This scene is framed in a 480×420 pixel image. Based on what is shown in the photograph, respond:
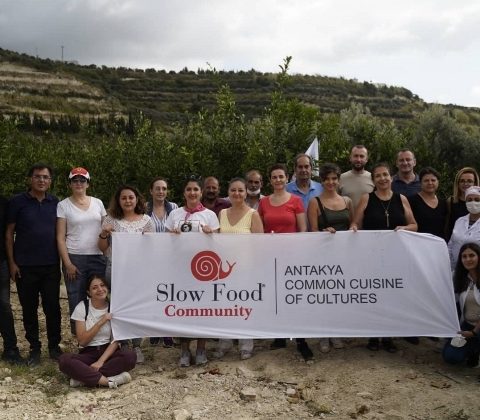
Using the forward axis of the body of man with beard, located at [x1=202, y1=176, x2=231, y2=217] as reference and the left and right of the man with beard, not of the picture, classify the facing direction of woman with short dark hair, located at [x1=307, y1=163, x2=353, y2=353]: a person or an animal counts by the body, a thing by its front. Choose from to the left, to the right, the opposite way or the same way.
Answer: the same way

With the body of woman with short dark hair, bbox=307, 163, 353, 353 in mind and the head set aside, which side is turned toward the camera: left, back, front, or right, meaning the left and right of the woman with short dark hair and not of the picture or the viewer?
front

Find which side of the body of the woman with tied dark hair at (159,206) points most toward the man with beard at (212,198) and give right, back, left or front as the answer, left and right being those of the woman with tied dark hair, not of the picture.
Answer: left

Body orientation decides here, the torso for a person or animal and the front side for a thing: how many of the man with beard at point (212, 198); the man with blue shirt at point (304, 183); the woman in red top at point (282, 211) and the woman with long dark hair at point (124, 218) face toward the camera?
4

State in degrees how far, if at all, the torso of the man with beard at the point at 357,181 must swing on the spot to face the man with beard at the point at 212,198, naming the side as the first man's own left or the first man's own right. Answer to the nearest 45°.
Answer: approximately 90° to the first man's own right

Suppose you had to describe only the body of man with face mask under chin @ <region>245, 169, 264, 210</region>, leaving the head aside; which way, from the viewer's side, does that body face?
toward the camera

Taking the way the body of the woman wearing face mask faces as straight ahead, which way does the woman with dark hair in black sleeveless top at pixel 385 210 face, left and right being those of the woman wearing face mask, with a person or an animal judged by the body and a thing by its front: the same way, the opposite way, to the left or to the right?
the same way

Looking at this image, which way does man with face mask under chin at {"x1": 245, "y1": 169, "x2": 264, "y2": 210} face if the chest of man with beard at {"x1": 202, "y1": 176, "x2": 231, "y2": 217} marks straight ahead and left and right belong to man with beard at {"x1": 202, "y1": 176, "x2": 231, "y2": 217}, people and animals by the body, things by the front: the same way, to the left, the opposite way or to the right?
the same way

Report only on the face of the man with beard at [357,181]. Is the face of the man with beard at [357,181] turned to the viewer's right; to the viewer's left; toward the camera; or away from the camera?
toward the camera

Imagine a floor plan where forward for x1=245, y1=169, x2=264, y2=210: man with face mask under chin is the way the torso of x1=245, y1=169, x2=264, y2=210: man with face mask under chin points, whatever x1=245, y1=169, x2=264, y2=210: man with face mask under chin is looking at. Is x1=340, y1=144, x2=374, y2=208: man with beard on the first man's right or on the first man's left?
on the first man's left

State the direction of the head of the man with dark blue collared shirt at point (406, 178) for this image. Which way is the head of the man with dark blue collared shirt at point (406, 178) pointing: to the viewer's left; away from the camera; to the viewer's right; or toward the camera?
toward the camera

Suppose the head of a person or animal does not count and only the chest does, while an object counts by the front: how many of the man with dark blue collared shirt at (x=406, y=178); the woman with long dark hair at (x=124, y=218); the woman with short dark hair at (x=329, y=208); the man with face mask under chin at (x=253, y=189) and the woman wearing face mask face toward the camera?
5

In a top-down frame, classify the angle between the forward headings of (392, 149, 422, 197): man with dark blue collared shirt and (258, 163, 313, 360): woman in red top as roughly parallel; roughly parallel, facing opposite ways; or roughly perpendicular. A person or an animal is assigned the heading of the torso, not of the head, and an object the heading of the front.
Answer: roughly parallel

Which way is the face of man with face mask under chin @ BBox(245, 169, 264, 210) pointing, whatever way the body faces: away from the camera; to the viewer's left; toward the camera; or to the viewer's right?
toward the camera
